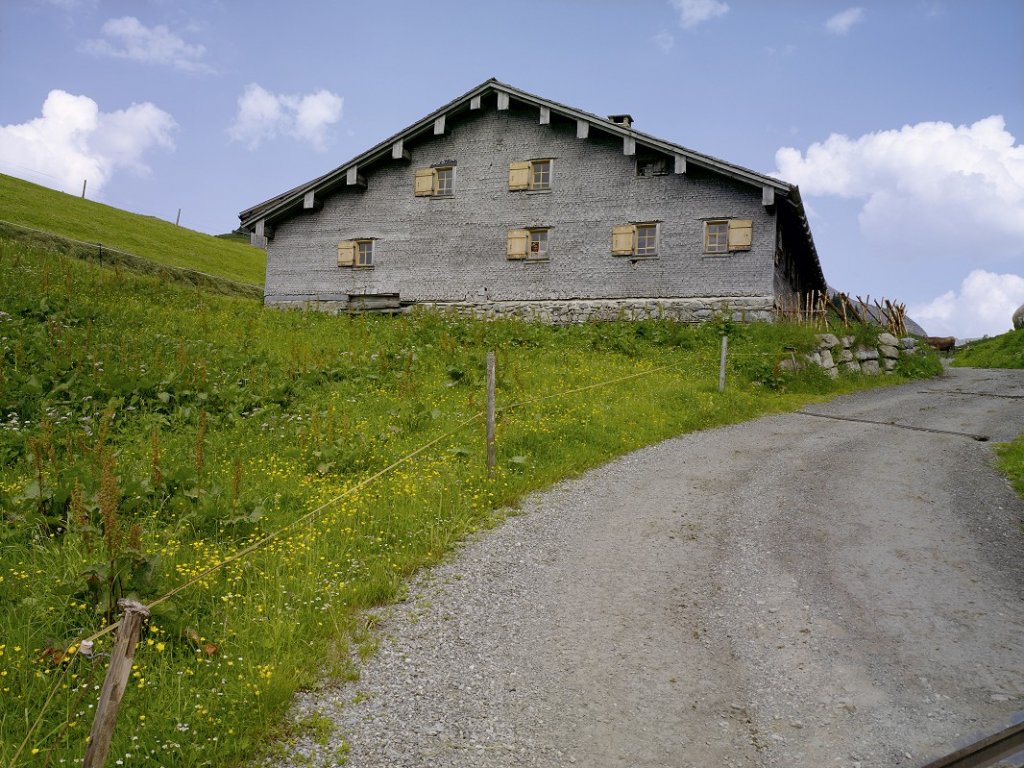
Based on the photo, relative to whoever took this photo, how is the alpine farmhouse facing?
facing the viewer

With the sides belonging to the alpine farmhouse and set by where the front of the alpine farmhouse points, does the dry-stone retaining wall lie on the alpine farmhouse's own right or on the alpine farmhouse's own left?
on the alpine farmhouse's own left

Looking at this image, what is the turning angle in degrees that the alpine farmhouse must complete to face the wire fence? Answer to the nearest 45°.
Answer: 0° — it already faces it

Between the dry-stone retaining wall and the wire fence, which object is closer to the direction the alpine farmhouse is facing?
the wire fence

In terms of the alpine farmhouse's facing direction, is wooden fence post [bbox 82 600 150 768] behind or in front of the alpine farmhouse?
in front

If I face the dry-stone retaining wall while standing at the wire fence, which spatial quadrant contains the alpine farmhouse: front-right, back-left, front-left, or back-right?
front-left
